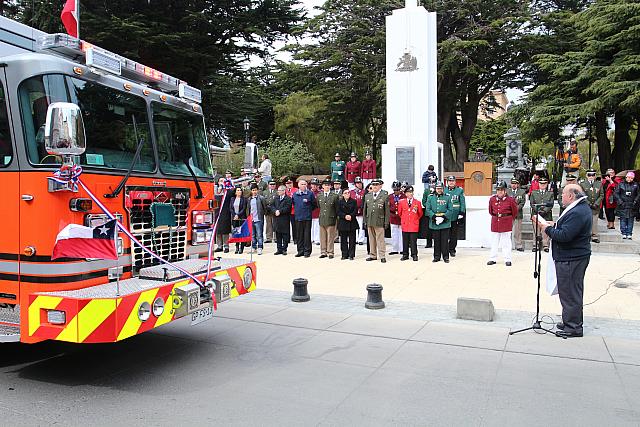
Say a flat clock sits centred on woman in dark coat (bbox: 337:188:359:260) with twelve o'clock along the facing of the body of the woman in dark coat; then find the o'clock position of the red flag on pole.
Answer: The red flag on pole is roughly at 1 o'clock from the woman in dark coat.

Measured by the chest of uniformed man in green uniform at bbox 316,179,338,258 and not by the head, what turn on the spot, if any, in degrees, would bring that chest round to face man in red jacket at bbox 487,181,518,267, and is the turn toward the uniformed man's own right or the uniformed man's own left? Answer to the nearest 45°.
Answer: approximately 45° to the uniformed man's own left

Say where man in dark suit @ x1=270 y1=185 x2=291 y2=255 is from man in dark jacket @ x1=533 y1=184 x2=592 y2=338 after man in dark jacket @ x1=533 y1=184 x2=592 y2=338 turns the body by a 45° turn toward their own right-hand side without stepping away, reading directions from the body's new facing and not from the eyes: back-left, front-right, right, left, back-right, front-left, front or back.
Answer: front

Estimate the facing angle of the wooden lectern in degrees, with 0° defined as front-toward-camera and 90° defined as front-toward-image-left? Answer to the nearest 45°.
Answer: approximately 0°

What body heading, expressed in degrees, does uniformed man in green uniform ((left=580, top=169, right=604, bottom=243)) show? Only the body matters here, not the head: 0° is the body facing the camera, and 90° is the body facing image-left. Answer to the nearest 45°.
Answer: approximately 0°

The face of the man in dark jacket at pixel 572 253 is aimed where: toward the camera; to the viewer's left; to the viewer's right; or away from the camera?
to the viewer's left

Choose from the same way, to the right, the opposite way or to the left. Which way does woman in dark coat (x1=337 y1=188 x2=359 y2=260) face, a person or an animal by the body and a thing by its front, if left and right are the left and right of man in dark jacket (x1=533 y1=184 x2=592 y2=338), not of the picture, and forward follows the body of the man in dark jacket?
to the left

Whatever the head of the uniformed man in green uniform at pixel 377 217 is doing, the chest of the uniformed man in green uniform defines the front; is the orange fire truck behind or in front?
in front

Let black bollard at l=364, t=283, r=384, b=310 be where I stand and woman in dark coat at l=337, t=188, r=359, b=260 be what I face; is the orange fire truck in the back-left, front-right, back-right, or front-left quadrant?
back-left

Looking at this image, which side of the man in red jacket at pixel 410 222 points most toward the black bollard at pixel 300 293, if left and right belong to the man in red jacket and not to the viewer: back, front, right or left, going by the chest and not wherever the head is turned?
front

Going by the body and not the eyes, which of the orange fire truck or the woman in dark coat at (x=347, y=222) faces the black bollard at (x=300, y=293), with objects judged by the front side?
the woman in dark coat

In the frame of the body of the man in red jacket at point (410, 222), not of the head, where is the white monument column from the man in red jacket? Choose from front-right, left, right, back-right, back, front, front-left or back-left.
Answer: back

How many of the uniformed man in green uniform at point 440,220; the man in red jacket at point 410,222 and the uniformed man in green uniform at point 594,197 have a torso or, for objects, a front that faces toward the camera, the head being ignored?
3

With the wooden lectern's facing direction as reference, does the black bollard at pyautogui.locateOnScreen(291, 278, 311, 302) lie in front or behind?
in front

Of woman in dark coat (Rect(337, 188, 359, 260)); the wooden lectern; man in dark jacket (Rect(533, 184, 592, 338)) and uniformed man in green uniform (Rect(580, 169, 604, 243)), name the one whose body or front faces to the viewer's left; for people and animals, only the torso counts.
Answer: the man in dark jacket
